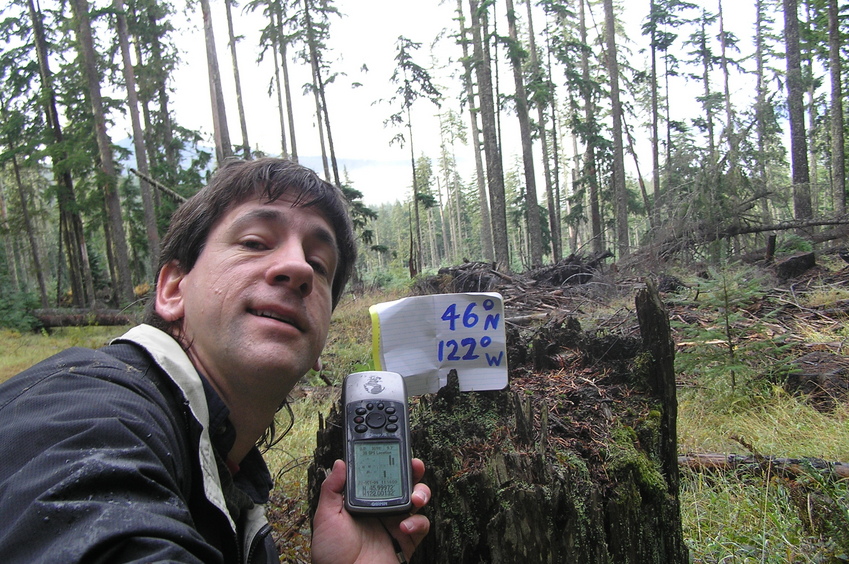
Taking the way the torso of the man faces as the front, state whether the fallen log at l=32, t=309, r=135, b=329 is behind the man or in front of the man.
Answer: behind

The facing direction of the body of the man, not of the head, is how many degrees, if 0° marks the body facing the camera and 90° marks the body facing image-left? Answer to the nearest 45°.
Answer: approximately 315°
